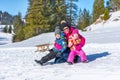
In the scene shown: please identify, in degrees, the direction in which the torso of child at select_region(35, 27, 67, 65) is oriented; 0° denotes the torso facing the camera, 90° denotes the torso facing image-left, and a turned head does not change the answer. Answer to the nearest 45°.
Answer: approximately 45°

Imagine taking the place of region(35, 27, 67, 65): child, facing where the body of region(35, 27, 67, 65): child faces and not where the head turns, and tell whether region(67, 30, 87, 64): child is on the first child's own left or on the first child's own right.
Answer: on the first child's own left
